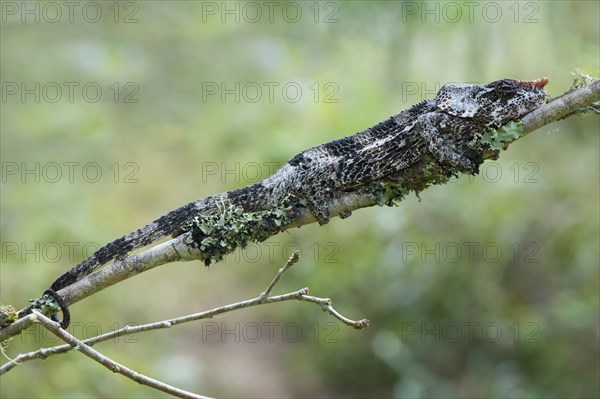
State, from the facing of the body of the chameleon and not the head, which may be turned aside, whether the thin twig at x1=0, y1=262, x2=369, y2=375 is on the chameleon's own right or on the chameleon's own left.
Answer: on the chameleon's own right

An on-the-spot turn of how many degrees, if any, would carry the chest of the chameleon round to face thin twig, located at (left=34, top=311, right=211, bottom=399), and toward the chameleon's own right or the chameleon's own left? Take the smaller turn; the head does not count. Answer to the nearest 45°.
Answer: approximately 135° to the chameleon's own right

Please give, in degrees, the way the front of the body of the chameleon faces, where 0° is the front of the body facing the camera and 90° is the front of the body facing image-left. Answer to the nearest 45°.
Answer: approximately 270°

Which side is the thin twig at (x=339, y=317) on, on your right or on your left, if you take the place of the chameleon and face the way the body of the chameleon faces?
on your right
